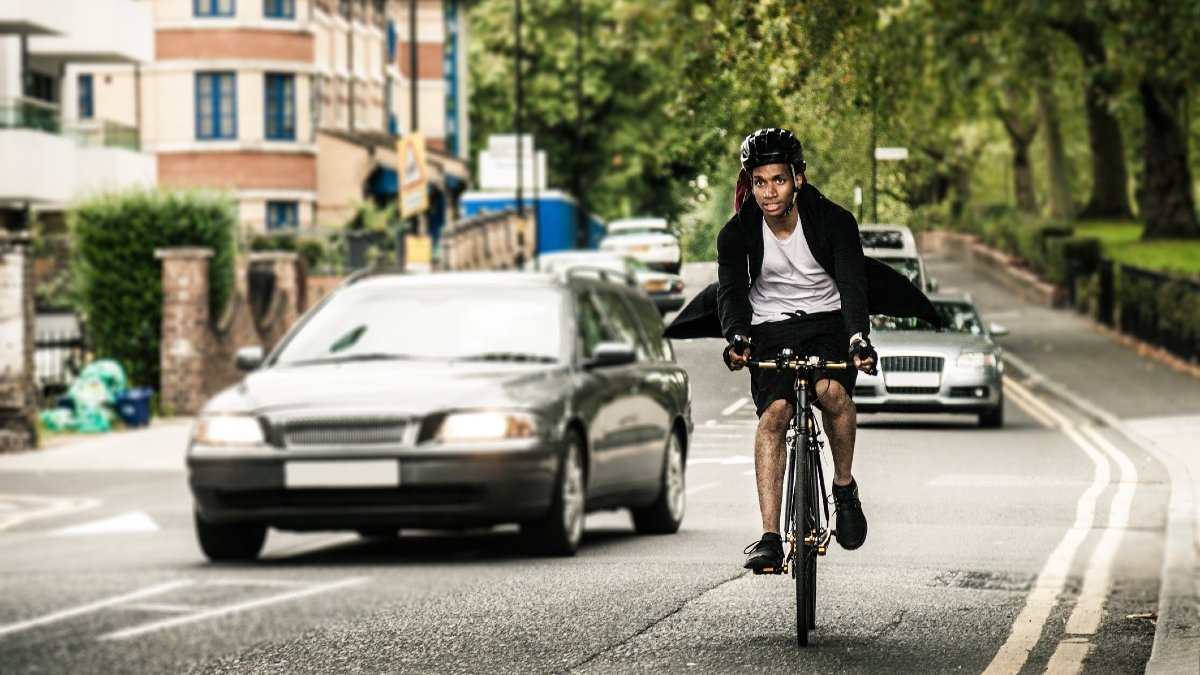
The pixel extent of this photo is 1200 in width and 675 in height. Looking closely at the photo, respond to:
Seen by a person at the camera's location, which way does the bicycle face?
facing the viewer

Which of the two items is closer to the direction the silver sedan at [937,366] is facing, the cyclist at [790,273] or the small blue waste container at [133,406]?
the cyclist

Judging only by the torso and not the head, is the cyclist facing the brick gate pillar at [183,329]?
no

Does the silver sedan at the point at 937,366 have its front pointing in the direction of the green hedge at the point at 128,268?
no

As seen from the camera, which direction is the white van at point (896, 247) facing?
toward the camera

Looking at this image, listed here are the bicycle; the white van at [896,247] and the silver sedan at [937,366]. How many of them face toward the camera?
3

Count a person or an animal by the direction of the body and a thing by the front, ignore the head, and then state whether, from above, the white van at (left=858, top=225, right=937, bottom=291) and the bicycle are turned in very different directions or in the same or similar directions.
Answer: same or similar directions

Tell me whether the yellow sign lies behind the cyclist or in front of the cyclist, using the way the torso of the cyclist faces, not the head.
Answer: behind

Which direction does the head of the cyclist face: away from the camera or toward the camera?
toward the camera

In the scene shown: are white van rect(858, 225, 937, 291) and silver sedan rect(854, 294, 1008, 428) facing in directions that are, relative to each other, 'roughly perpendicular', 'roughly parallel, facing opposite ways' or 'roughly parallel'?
roughly parallel

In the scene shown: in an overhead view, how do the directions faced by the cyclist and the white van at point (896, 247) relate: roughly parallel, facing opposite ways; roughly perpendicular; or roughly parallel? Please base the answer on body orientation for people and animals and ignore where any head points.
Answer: roughly parallel
